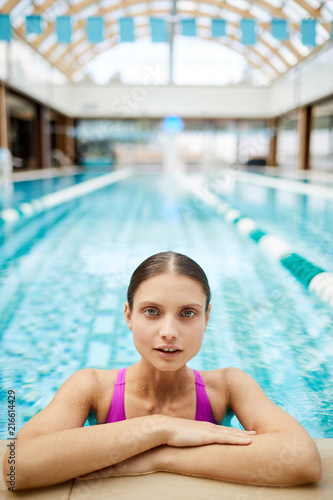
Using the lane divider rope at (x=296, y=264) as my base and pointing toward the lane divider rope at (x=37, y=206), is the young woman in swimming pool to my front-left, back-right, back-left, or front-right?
back-left

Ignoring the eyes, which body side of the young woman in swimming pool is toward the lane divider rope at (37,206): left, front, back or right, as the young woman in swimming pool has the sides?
back

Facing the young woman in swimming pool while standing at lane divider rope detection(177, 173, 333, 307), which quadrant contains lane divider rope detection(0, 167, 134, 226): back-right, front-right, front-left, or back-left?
back-right

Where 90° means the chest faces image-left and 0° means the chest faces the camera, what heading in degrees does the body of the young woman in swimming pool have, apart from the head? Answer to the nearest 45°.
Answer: approximately 0°

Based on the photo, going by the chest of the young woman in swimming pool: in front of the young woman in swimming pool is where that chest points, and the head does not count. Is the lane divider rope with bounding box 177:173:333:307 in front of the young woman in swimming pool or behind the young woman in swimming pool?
behind
